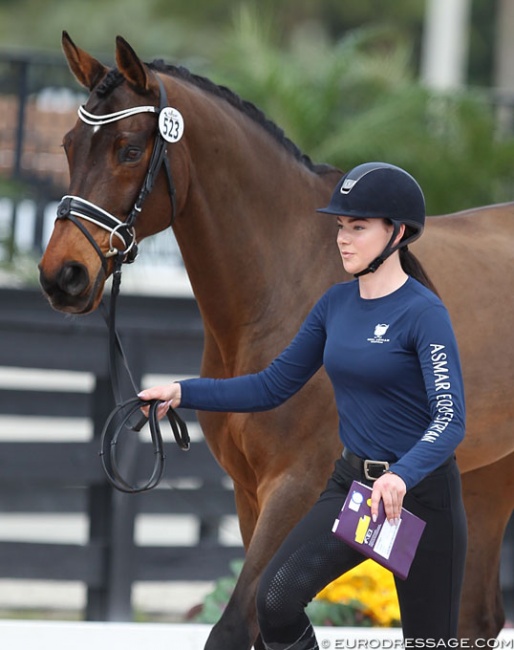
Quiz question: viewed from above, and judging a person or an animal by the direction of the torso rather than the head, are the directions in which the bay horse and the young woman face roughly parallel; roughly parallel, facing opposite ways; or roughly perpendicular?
roughly parallel

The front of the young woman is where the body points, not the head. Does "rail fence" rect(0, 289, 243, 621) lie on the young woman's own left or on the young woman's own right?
on the young woman's own right

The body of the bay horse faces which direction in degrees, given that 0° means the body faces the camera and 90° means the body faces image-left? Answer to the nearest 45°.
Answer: approximately 45°

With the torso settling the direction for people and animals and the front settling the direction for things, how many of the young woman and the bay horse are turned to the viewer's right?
0

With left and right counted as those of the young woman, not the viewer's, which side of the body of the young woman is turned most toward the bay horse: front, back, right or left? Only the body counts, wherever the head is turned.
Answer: right

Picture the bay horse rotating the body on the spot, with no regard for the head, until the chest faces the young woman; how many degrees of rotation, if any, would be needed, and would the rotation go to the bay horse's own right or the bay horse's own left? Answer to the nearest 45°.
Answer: approximately 90° to the bay horse's own left

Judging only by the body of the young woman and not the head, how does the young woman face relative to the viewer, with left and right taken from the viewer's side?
facing the viewer and to the left of the viewer

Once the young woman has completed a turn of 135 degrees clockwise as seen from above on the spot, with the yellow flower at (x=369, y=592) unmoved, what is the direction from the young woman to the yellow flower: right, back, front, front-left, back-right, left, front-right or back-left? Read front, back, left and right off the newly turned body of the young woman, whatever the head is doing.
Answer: front
